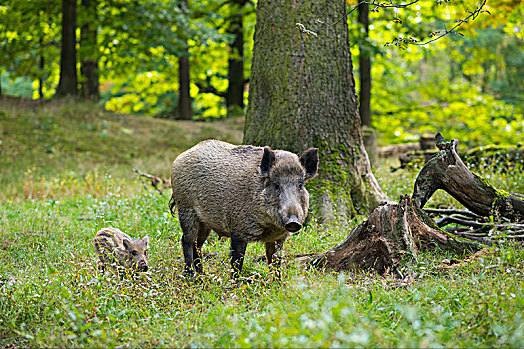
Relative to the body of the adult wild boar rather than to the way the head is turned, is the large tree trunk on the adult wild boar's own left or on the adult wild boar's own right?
on the adult wild boar's own left

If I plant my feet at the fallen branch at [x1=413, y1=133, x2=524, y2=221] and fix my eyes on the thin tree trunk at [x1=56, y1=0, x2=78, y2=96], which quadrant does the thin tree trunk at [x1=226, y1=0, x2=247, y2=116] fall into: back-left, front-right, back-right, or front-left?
front-right

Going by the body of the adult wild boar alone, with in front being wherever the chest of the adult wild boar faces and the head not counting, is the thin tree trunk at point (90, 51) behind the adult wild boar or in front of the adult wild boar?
behind

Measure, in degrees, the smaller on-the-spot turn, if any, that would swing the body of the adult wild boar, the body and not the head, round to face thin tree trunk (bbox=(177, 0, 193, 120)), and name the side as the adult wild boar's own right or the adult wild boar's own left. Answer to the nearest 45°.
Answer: approximately 135° to the adult wild boar's own left

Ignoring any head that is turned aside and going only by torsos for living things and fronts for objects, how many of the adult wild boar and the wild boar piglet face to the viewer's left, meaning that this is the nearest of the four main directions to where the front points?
0

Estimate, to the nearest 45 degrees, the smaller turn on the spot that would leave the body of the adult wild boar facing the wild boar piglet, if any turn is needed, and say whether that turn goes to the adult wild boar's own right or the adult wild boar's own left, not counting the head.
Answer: approximately 180°

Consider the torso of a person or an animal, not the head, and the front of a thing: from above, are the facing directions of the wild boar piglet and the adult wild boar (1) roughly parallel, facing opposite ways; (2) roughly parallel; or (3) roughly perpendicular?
roughly parallel

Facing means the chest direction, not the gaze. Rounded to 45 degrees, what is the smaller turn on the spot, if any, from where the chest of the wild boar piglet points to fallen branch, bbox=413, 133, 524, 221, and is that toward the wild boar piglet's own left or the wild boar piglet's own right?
approximately 45° to the wild boar piglet's own left

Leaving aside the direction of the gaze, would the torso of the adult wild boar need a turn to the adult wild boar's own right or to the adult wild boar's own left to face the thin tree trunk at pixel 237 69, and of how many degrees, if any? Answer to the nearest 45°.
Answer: approximately 135° to the adult wild boar's own left

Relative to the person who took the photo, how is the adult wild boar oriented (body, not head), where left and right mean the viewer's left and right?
facing the viewer and to the right of the viewer
